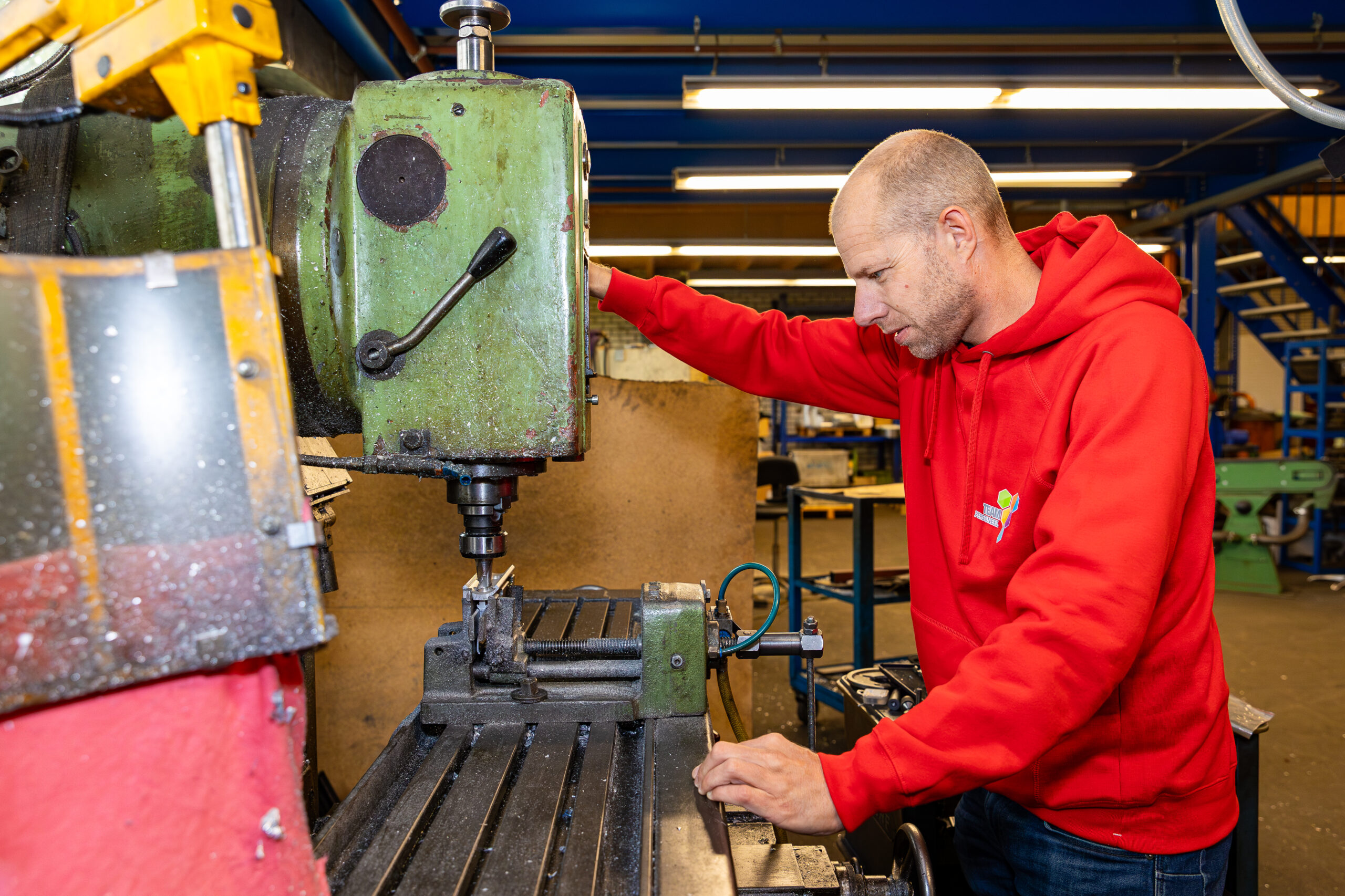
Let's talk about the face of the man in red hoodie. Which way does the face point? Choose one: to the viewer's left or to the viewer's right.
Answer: to the viewer's left

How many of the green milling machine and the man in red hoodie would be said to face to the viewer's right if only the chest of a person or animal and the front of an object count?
1

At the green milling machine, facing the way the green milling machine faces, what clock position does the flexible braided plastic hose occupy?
The flexible braided plastic hose is roughly at 12 o'clock from the green milling machine.

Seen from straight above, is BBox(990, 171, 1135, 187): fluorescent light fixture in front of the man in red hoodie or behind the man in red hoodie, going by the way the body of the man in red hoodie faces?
behind

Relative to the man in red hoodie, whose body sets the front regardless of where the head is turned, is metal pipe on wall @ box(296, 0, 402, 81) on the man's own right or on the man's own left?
on the man's own right

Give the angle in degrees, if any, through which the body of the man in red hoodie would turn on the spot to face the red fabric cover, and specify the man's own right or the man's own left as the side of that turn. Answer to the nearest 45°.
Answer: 0° — they already face it

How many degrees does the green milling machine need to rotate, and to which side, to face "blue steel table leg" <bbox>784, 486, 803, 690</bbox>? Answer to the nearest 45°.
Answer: approximately 45° to its left

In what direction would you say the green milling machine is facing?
to the viewer's right

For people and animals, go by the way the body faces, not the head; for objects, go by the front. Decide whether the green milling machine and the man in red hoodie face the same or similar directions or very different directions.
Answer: very different directions
